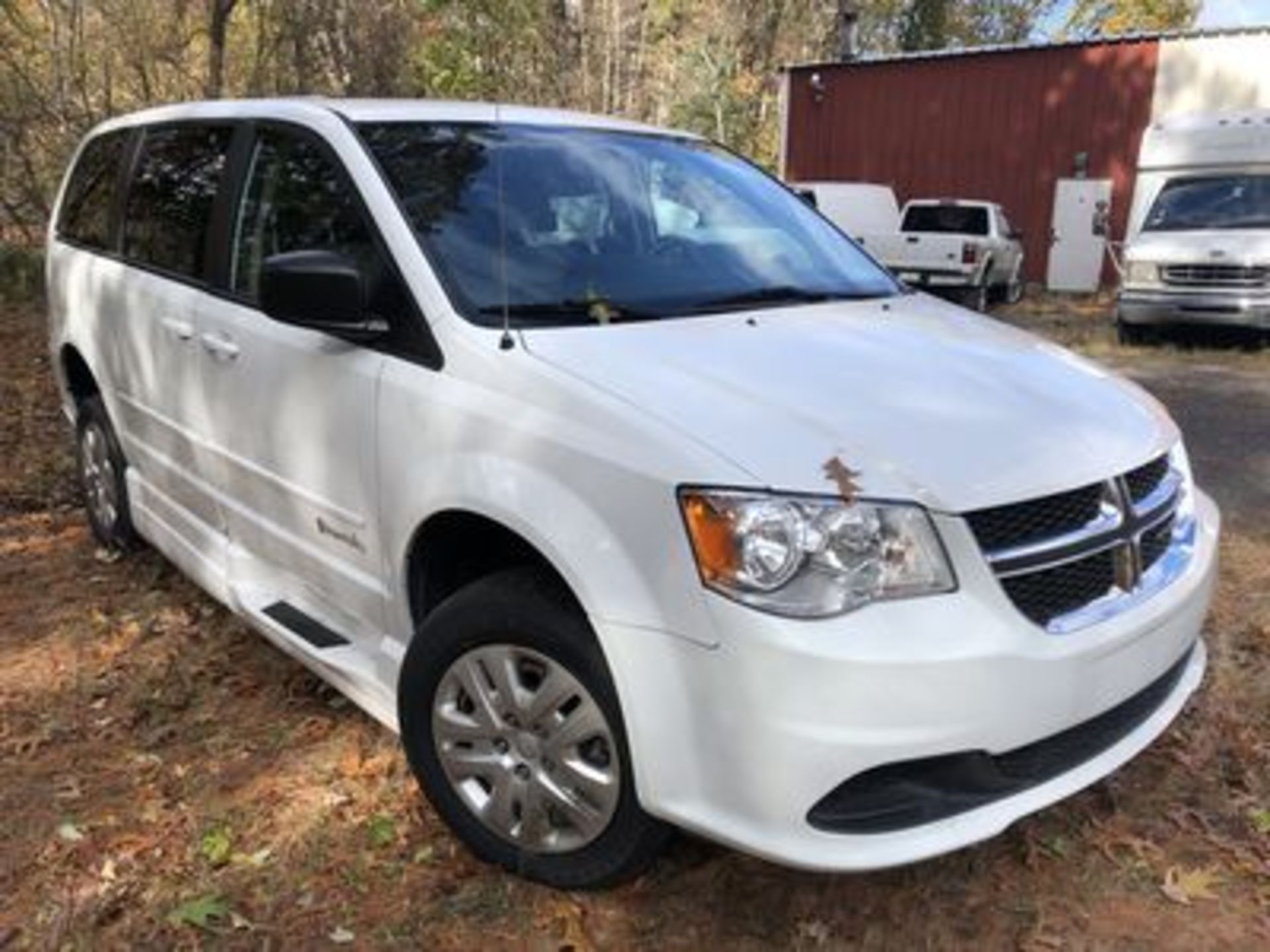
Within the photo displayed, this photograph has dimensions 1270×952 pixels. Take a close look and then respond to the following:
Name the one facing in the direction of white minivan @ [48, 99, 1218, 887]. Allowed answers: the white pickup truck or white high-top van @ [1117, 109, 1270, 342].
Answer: white high-top van @ [1117, 109, 1270, 342]

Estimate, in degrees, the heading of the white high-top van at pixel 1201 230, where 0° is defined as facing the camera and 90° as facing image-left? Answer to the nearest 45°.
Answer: approximately 0°

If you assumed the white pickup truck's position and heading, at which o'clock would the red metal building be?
The red metal building is roughly at 11 o'clock from the white pickup truck.

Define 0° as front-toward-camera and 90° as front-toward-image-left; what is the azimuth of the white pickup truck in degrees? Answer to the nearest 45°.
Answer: approximately 225°

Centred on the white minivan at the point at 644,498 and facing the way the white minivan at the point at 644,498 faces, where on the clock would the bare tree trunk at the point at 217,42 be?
The bare tree trunk is roughly at 7 o'clock from the white minivan.

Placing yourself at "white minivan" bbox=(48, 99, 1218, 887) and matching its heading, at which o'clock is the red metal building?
The red metal building is roughly at 8 o'clock from the white minivan.

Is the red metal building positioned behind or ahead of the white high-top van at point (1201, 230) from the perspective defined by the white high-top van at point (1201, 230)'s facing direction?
behind

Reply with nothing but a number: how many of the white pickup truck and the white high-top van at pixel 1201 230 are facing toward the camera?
1

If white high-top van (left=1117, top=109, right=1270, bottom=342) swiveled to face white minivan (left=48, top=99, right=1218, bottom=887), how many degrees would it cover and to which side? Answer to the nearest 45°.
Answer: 0° — it already faces it

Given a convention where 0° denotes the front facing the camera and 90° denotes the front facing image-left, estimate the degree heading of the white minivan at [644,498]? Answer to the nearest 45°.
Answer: approximately 315°

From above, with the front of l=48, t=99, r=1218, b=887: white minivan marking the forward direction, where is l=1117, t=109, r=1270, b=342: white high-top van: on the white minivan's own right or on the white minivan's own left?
on the white minivan's own left
